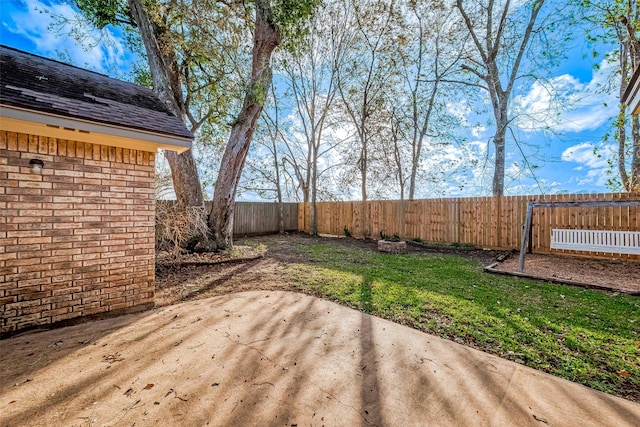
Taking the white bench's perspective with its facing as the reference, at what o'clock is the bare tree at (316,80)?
The bare tree is roughly at 3 o'clock from the white bench.

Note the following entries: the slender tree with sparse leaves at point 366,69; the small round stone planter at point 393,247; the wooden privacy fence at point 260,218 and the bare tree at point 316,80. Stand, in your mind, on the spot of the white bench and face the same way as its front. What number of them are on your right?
4

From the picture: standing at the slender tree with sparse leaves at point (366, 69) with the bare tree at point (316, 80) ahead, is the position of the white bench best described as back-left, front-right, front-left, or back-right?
back-left

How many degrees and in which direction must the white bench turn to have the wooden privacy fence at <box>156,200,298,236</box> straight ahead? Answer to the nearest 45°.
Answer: approximately 90° to its right

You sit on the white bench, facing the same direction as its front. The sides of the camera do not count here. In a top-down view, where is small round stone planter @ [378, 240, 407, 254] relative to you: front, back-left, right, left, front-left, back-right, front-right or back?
right

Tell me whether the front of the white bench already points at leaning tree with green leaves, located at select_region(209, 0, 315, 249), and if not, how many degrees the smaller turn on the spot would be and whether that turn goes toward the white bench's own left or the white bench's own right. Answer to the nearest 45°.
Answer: approximately 45° to the white bench's own right

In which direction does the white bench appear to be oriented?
toward the camera

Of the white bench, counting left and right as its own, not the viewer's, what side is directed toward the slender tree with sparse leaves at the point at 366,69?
right

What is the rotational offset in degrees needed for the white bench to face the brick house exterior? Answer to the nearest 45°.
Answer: approximately 45° to its right
